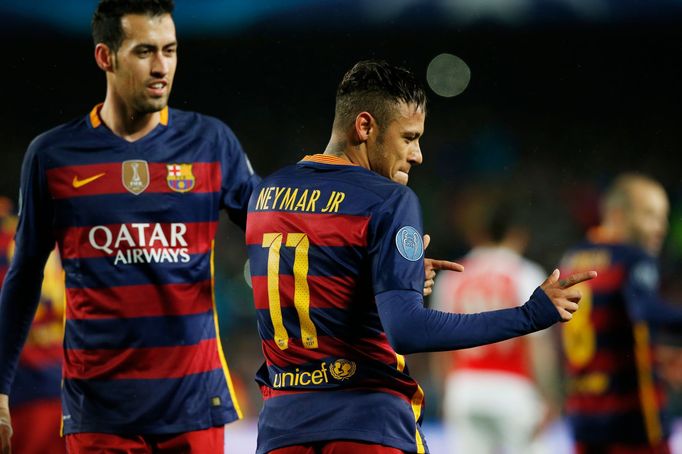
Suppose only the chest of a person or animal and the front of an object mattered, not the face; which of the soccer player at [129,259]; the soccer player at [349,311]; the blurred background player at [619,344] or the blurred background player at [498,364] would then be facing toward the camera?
the soccer player at [129,259]

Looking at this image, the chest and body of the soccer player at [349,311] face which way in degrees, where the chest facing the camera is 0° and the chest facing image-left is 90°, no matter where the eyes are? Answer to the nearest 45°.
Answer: approximately 225°

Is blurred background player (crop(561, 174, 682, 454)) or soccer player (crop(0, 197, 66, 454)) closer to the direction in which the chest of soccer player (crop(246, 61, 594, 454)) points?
the blurred background player

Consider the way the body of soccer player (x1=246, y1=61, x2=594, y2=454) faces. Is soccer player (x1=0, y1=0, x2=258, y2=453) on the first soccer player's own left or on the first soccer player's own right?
on the first soccer player's own left

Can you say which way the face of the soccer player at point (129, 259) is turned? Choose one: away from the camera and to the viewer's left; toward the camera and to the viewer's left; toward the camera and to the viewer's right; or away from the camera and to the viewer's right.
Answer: toward the camera and to the viewer's right

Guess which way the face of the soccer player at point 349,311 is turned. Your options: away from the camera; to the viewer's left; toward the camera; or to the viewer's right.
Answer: to the viewer's right

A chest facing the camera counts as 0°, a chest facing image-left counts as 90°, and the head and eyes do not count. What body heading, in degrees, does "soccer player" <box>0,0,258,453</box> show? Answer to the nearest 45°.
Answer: approximately 0°

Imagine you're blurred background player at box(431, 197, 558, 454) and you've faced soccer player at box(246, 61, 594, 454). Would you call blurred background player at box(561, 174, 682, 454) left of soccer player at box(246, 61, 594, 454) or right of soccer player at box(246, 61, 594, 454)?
left

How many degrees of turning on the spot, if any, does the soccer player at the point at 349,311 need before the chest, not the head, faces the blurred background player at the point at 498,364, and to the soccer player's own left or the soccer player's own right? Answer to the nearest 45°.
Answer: approximately 45° to the soccer player's own left
